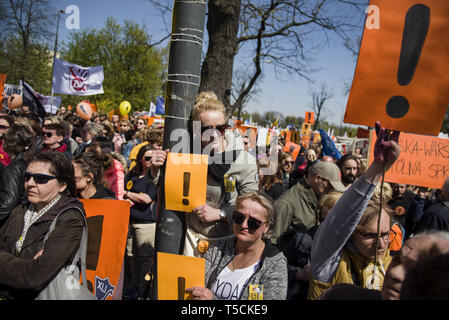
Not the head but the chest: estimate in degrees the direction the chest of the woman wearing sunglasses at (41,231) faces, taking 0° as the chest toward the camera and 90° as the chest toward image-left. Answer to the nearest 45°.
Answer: approximately 45°

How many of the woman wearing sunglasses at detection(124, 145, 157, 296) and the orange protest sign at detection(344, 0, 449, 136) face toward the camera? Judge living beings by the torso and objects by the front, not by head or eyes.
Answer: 2

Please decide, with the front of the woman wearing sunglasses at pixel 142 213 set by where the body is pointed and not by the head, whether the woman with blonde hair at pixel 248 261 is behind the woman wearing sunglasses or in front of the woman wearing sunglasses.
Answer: in front

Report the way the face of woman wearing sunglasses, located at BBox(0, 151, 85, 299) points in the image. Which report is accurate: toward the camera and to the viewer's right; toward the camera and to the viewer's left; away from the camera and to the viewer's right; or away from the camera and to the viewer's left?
toward the camera and to the viewer's left

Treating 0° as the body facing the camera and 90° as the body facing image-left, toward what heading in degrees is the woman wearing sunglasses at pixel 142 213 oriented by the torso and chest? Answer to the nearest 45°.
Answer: approximately 0°
